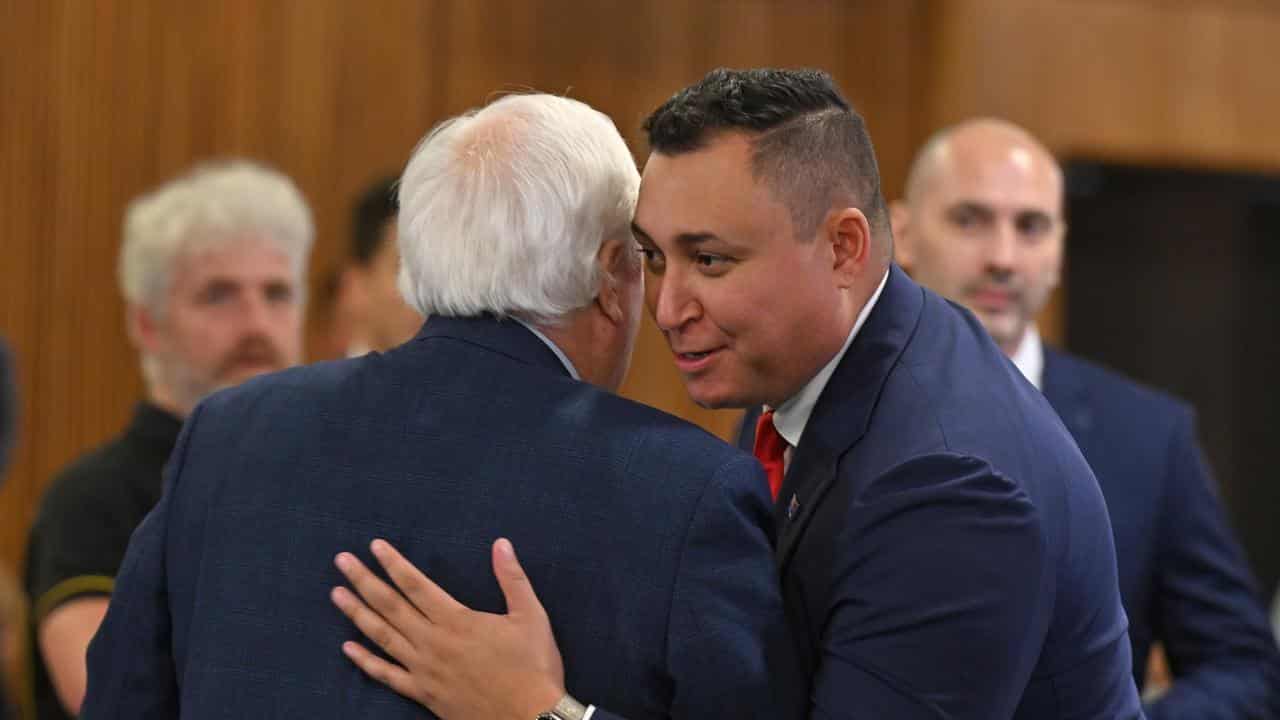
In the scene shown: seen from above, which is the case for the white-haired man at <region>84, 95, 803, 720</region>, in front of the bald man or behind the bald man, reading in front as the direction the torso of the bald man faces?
in front

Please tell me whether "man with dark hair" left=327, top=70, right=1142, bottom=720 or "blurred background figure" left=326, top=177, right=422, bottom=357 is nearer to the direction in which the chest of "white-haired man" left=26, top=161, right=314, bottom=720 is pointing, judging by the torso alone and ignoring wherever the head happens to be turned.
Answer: the man with dark hair

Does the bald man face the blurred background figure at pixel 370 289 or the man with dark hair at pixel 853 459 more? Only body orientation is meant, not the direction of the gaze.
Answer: the man with dark hair

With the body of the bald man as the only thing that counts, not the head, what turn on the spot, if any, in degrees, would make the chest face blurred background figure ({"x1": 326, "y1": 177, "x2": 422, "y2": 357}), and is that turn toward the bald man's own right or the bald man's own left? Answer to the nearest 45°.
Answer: approximately 90° to the bald man's own right

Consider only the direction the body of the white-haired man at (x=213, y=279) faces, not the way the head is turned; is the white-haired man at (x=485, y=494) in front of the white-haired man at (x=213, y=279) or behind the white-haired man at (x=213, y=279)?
in front

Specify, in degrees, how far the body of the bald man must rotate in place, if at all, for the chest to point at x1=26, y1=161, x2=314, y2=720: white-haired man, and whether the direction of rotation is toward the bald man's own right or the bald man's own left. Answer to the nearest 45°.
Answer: approximately 90° to the bald man's own right

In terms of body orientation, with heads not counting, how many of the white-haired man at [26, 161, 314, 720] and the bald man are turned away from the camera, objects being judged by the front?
0

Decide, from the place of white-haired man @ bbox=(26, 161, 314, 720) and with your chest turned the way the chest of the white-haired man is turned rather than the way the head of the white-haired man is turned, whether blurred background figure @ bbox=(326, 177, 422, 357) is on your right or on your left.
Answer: on your left

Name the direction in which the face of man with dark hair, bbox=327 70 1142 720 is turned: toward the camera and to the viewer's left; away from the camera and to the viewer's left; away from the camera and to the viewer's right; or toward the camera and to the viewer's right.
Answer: toward the camera and to the viewer's left

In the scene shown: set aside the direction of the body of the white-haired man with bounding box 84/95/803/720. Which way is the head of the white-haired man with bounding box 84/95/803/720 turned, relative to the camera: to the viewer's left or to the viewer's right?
to the viewer's right

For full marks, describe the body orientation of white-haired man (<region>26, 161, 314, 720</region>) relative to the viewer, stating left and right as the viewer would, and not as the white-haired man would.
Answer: facing the viewer and to the right of the viewer

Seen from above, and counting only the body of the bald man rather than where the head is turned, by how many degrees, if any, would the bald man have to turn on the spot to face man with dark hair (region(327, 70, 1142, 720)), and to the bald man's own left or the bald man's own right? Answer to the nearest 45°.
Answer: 0° — they already face them

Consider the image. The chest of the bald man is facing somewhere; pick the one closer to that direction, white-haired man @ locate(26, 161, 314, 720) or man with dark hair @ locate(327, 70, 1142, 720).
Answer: the man with dark hair

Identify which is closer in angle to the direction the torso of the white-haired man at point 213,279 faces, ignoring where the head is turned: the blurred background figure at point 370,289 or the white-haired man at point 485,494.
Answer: the white-haired man

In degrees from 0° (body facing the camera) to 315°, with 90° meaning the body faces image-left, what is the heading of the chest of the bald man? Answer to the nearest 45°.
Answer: approximately 0°

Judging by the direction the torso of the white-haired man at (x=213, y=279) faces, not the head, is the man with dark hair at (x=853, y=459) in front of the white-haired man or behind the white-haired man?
in front
